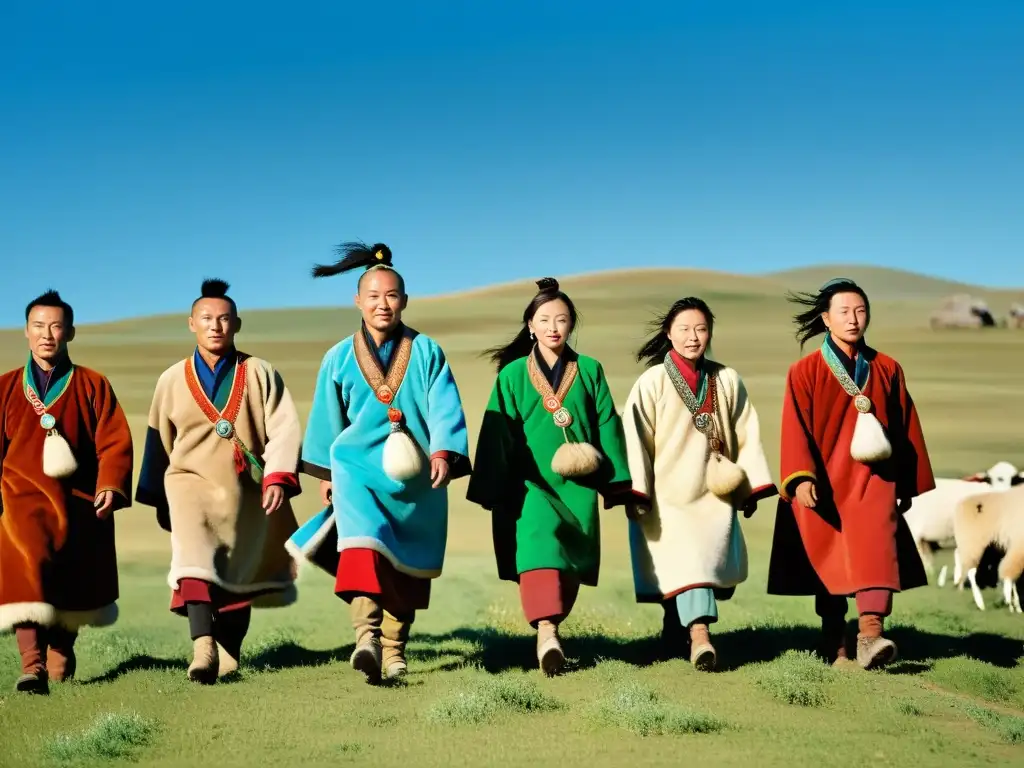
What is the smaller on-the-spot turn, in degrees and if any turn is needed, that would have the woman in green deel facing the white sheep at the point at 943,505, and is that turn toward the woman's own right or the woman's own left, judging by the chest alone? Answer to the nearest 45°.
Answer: approximately 135° to the woman's own left

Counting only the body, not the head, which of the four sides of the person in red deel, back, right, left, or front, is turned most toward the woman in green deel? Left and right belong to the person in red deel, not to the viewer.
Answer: right

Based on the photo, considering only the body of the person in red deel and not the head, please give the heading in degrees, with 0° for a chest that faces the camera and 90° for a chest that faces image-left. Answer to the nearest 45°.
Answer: approximately 0°

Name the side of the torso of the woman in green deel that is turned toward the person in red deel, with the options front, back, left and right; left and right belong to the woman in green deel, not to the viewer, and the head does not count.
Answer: left

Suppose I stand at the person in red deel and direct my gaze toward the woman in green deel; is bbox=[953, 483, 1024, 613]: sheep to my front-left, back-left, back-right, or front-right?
back-right

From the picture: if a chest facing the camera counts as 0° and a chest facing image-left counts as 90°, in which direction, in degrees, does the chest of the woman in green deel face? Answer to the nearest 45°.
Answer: approximately 0°
